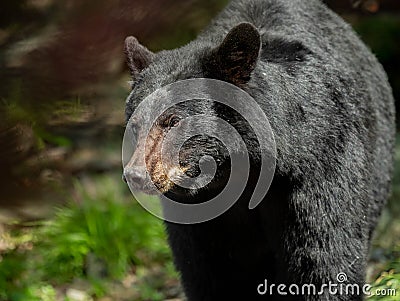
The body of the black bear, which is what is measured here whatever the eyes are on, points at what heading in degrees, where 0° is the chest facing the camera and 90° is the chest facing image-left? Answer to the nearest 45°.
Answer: approximately 45°
